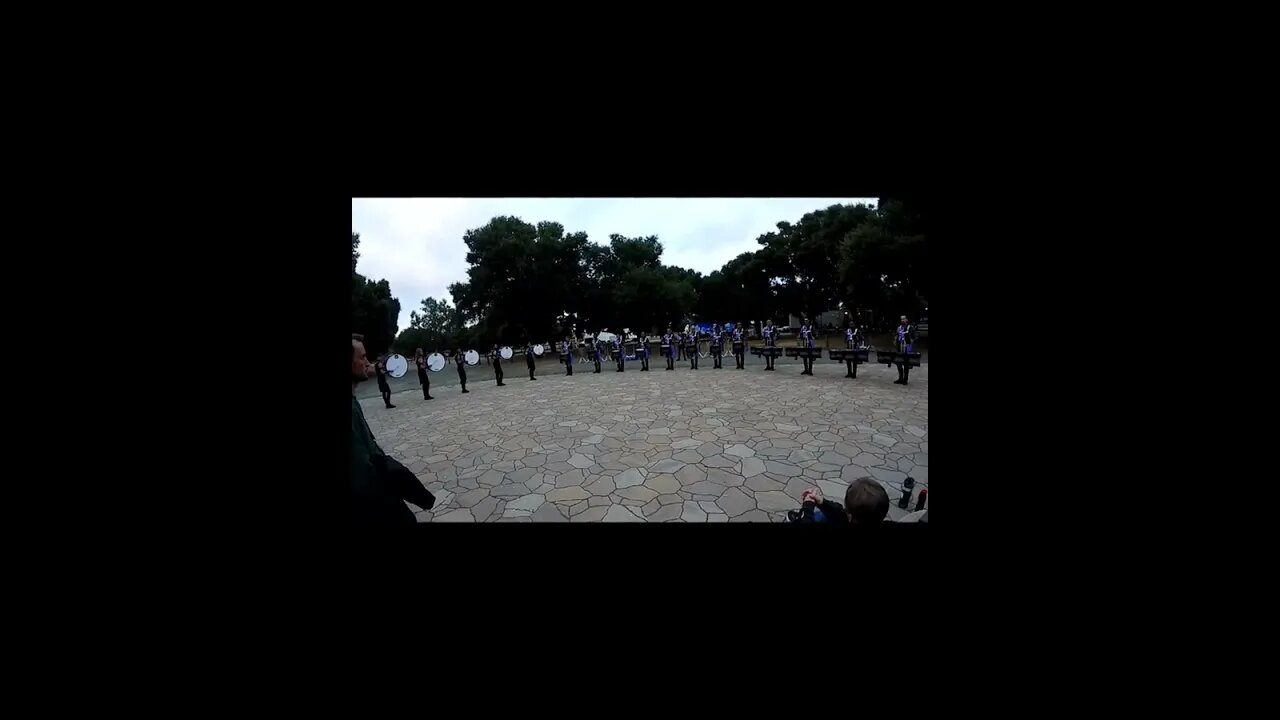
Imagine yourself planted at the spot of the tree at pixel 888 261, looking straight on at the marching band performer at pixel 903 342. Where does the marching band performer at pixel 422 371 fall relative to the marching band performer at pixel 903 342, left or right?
right

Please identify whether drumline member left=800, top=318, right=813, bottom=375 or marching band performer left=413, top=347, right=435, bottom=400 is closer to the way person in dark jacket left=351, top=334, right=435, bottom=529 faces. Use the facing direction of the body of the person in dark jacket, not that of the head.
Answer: the drumline member

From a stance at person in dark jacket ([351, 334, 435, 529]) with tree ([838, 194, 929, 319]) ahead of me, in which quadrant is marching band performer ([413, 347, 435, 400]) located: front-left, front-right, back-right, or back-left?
front-left

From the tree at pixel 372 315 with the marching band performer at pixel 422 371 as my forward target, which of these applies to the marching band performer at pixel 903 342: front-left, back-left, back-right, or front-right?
front-left

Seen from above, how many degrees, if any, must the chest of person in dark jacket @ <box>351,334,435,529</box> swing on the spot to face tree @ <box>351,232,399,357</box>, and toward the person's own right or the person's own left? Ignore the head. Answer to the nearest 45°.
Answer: approximately 90° to the person's own left

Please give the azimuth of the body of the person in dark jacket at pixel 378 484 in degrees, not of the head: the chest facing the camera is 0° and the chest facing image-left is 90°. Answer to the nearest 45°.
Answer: approximately 270°

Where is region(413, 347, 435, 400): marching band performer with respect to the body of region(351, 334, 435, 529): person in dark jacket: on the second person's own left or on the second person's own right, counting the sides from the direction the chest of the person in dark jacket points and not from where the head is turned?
on the second person's own left

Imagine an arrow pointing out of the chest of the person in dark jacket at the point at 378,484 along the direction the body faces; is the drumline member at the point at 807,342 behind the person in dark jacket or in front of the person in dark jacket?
in front

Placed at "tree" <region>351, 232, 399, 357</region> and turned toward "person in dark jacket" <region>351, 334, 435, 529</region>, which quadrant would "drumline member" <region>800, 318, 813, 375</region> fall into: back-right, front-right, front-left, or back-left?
front-left

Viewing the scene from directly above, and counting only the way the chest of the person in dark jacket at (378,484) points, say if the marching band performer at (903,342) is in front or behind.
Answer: in front
